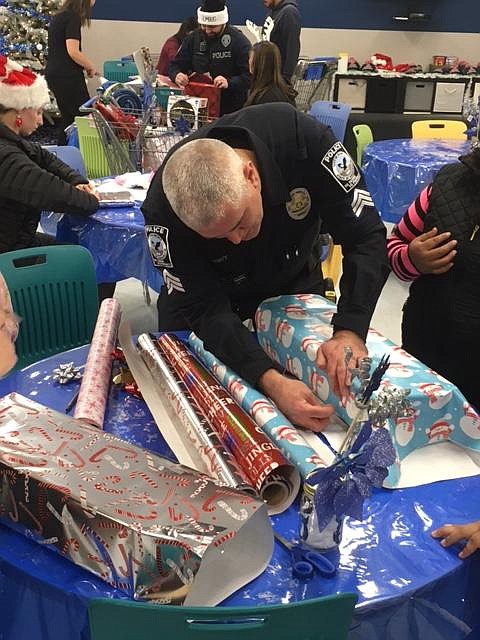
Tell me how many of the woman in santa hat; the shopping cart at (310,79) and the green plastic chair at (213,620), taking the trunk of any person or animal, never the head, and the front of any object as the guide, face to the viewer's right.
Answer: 1

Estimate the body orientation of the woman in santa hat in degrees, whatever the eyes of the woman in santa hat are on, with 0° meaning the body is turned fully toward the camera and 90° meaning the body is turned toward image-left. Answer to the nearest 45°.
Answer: approximately 270°

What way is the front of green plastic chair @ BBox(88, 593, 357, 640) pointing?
away from the camera

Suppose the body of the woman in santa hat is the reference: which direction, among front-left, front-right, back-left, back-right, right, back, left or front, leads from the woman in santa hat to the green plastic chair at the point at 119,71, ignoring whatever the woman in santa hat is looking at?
left

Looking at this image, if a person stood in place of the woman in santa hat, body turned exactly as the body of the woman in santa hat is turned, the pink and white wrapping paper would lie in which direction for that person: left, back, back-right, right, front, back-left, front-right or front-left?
right

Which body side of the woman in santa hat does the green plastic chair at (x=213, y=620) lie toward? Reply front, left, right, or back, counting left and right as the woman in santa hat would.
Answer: right

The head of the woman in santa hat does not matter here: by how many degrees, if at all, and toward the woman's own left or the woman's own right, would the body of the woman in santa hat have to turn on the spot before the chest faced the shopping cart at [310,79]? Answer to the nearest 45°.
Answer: approximately 45° to the woman's own left

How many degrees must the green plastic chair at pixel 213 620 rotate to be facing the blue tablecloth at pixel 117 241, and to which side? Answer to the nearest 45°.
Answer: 0° — it already faces it

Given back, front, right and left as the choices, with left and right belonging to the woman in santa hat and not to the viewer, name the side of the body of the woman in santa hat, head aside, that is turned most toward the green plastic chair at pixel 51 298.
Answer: right

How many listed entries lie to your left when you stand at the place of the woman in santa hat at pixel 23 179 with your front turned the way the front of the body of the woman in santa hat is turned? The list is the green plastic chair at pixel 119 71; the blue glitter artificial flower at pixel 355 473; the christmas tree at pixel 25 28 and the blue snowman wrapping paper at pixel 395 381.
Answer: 2
